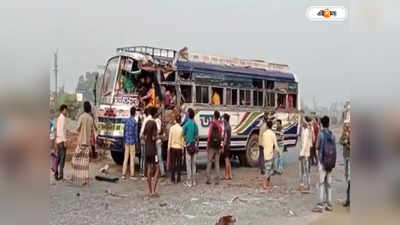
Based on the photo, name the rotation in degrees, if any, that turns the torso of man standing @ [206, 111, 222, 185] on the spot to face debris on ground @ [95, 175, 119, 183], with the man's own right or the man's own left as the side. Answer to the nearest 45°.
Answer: approximately 90° to the man's own left

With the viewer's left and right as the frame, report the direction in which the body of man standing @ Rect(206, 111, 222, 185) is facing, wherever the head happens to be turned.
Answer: facing away from the viewer

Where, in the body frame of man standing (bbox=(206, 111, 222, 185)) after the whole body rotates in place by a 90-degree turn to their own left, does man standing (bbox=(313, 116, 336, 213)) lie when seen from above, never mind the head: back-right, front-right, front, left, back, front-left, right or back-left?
back

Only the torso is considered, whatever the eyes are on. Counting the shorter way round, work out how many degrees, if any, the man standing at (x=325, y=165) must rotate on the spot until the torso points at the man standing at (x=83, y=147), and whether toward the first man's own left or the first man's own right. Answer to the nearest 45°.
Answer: approximately 45° to the first man's own left

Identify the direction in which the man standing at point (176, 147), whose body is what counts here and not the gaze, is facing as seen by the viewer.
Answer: away from the camera
